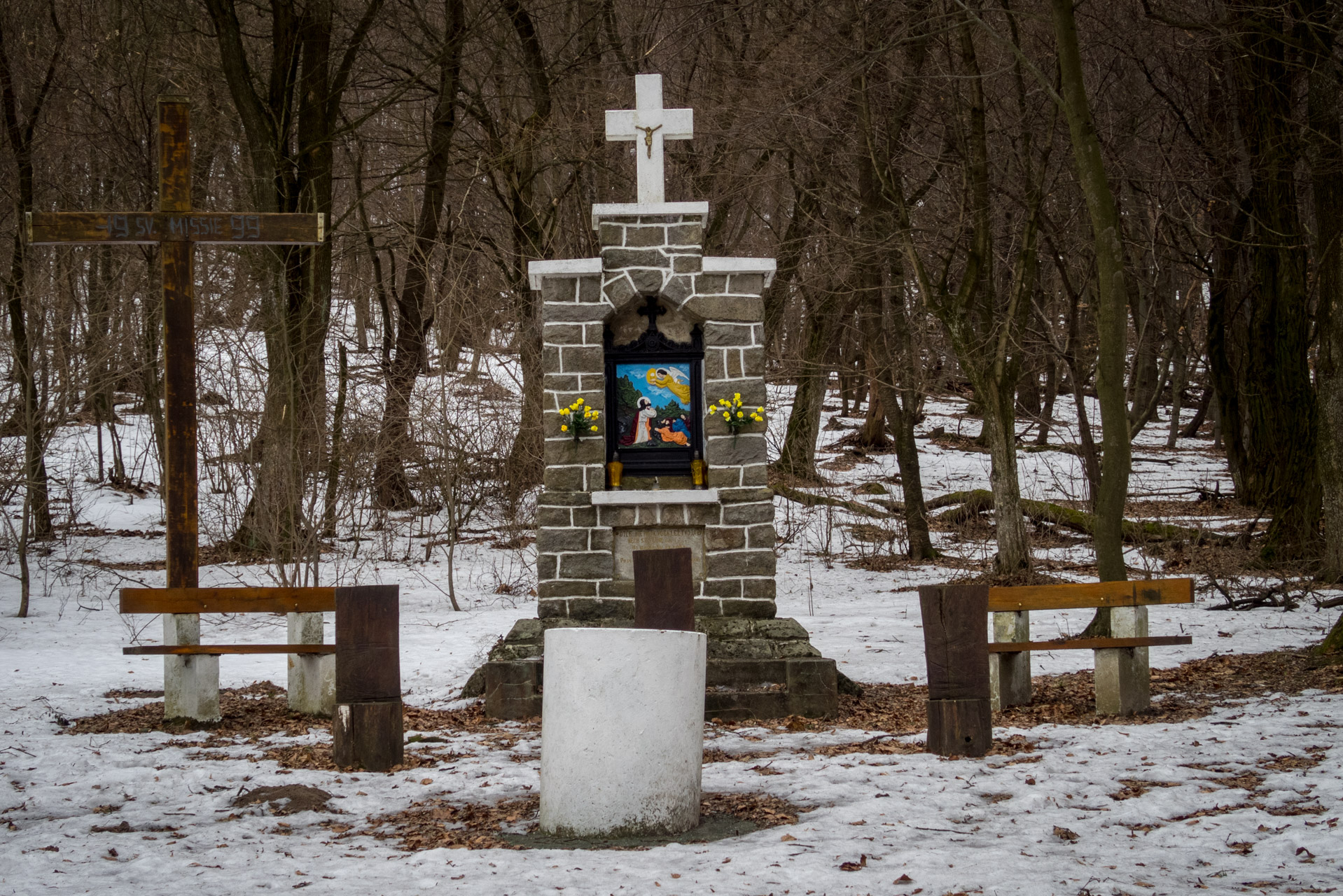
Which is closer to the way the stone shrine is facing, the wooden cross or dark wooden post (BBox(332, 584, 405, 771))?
the dark wooden post

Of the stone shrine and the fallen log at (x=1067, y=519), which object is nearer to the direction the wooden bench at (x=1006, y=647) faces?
the stone shrine

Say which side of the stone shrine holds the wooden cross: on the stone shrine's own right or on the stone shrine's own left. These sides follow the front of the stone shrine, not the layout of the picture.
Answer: on the stone shrine's own right

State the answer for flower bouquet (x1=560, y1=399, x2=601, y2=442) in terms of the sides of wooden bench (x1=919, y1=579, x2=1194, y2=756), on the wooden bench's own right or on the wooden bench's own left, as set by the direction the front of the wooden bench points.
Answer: on the wooden bench's own right

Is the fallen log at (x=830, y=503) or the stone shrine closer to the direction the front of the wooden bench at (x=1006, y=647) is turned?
the stone shrine

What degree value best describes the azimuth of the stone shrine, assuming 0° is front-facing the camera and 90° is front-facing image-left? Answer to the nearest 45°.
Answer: approximately 0°

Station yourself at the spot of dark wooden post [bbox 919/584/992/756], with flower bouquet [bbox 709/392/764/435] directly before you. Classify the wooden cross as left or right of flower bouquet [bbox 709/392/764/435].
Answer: left

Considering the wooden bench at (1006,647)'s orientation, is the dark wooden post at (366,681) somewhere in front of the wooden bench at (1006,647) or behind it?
in front

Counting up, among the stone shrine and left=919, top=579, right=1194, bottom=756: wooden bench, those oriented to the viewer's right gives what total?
0

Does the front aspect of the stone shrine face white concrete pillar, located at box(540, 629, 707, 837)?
yes

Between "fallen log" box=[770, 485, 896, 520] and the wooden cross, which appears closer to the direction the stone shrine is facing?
the wooden cross
